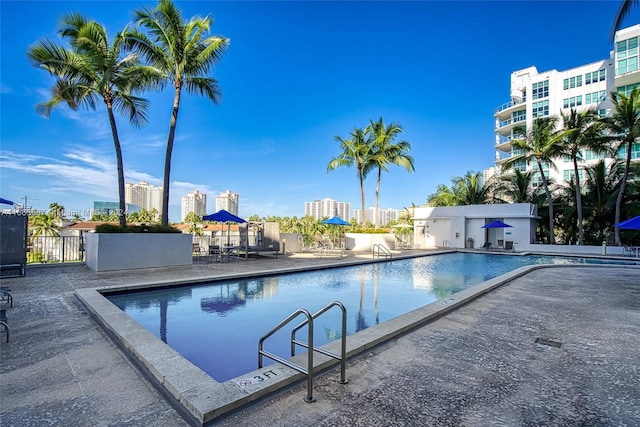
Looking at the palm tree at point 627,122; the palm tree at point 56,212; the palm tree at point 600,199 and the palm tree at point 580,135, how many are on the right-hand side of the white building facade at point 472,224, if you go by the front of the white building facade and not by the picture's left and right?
1

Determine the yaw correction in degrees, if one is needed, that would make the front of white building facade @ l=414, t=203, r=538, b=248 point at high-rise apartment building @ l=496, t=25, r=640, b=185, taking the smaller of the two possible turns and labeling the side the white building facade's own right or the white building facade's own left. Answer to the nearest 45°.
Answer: approximately 135° to the white building facade's own left

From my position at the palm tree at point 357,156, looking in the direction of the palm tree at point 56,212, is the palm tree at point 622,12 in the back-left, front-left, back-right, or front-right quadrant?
back-left

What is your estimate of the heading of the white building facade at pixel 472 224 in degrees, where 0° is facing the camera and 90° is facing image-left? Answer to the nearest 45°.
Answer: approximately 0°

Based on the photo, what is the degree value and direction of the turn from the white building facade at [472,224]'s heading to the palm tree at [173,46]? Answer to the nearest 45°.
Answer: approximately 45° to its right

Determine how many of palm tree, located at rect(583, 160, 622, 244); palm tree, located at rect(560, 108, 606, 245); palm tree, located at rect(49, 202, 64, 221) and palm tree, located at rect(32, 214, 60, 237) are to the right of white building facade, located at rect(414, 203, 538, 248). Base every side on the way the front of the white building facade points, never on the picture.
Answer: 2

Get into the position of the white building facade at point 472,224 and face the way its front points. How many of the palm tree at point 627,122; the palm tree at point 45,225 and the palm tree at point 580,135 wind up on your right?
1

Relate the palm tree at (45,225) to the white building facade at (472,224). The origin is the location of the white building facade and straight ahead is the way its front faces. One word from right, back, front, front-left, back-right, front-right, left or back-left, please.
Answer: right

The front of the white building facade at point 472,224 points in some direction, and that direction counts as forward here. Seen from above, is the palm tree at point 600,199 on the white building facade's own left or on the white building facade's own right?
on the white building facade's own left

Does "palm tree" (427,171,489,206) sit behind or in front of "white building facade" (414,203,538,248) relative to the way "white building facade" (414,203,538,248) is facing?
behind

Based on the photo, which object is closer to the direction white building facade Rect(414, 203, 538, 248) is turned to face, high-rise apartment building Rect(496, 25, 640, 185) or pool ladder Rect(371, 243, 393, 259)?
the pool ladder
